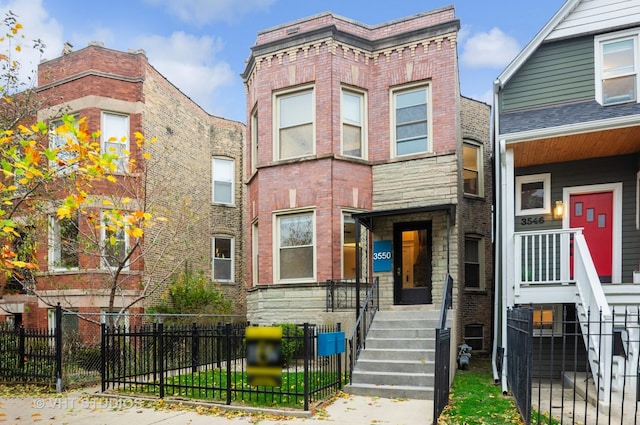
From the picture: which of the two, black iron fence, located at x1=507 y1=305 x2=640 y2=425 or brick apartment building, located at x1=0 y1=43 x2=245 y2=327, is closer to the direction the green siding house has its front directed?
the black iron fence

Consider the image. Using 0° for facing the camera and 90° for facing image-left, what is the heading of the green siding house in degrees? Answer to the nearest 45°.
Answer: approximately 0°

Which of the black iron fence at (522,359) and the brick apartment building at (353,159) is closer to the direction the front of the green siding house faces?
the black iron fence

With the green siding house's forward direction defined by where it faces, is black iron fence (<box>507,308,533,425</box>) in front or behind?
in front

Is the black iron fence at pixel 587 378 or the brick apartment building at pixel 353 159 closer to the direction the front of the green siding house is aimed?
the black iron fence

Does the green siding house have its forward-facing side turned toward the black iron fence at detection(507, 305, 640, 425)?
yes
